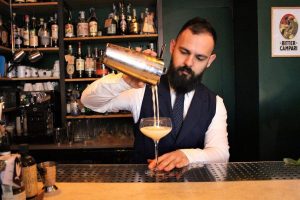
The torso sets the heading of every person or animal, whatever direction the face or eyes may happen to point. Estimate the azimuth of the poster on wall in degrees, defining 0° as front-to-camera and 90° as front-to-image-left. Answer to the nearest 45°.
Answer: approximately 0°

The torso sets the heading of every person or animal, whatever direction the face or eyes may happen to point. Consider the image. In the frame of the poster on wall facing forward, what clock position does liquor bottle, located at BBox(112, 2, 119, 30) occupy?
The liquor bottle is roughly at 3 o'clock from the poster on wall.

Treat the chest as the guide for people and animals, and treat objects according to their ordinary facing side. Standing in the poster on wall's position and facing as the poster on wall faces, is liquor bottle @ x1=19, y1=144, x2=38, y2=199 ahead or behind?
ahead

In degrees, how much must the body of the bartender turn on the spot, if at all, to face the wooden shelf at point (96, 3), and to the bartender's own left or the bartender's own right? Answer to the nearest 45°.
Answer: approximately 135° to the bartender's own right

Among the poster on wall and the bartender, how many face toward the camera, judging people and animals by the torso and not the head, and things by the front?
2

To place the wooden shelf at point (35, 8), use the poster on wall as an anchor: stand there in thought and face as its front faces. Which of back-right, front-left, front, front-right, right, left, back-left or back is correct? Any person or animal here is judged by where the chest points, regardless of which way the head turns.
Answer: right

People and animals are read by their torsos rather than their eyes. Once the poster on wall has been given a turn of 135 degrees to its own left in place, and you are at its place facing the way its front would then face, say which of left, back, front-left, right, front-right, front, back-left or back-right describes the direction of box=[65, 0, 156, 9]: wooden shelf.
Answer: back-left

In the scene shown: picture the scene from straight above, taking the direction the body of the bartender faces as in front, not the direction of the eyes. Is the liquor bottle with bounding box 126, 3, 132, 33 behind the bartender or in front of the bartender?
behind

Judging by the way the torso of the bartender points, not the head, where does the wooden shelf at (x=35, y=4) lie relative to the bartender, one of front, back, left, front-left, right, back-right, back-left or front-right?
back-right

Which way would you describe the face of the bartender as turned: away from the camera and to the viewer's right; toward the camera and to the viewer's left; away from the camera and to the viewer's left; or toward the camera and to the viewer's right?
toward the camera and to the viewer's left

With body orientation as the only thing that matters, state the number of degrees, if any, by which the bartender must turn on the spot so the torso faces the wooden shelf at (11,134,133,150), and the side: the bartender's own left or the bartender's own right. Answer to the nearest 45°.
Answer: approximately 135° to the bartender's own right

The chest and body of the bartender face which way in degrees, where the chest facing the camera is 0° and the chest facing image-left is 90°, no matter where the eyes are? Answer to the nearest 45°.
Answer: approximately 0°
